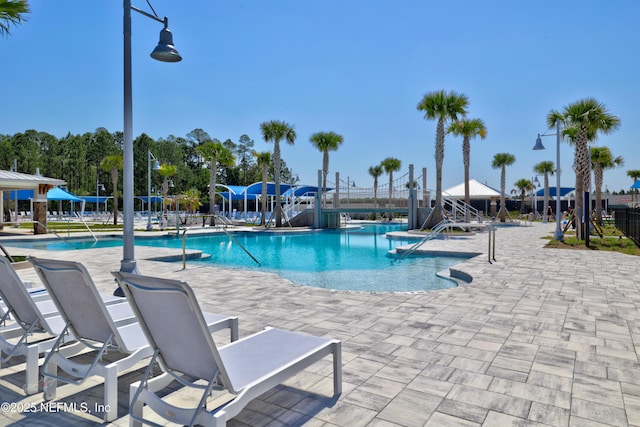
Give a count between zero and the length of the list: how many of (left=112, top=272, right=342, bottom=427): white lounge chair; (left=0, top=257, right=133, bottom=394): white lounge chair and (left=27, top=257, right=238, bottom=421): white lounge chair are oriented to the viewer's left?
0

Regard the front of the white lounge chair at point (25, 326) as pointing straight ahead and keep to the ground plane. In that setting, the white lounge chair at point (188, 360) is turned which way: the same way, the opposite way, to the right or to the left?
the same way

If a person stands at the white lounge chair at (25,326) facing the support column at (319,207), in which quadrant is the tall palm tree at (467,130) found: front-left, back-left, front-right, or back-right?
front-right

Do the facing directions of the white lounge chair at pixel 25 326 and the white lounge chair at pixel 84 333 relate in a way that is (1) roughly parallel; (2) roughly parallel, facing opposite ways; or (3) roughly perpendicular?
roughly parallel
